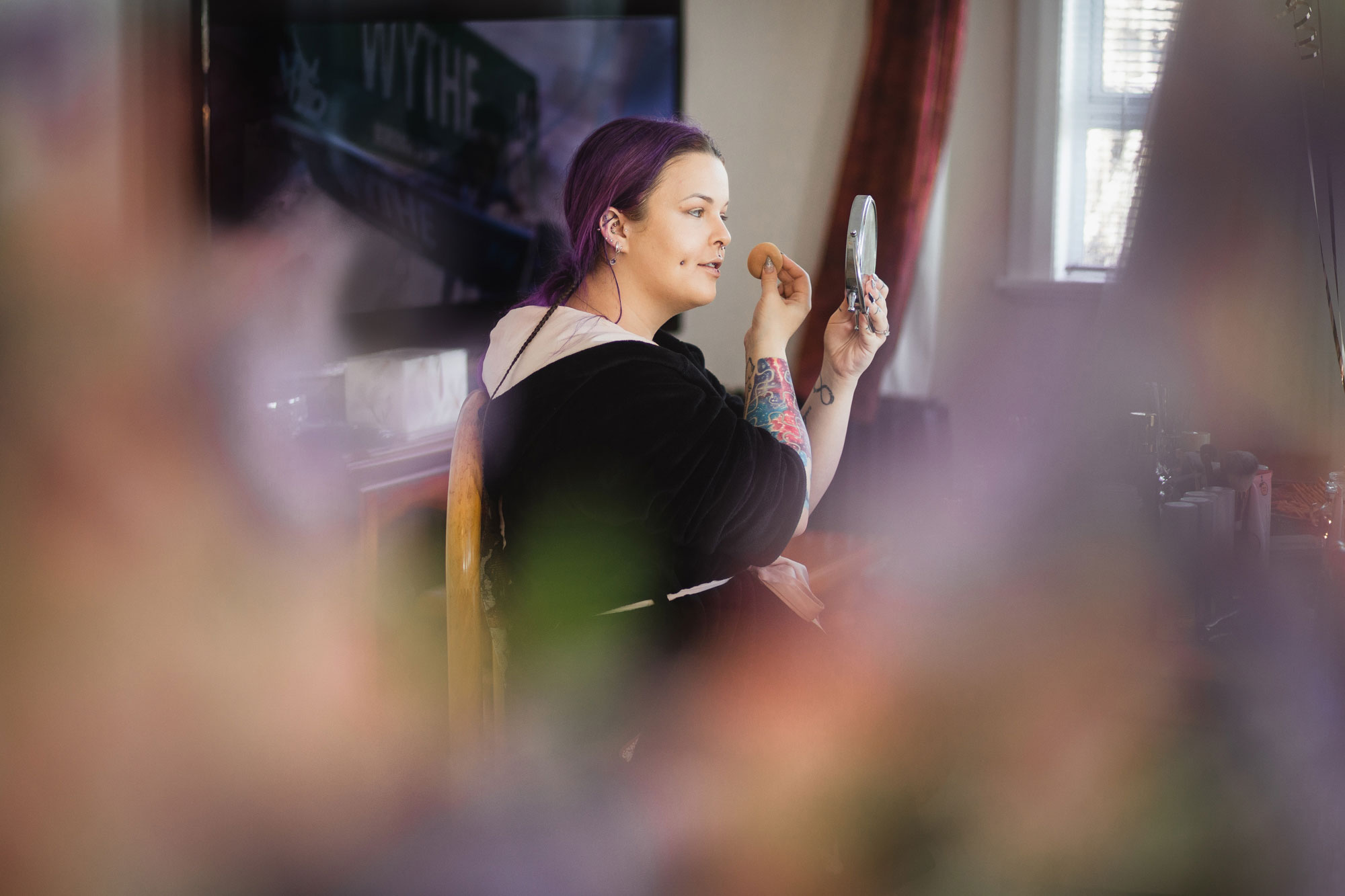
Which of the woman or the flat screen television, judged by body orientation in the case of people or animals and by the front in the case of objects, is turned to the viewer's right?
the woman

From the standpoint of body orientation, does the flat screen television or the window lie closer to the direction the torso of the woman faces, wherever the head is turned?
the window

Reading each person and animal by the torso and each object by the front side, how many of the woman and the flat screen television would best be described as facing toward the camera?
1

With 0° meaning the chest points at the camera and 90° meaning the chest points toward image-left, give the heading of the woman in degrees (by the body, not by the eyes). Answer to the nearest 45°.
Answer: approximately 270°

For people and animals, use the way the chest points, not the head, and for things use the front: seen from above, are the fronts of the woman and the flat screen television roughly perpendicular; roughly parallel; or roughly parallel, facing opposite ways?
roughly perpendicular

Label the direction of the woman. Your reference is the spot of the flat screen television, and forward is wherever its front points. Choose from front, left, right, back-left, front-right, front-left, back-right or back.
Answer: front

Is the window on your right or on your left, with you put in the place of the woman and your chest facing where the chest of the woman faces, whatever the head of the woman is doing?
on your left

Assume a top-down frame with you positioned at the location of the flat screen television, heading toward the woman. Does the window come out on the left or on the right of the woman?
left

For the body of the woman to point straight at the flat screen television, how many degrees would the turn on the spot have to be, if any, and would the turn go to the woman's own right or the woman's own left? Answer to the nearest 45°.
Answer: approximately 90° to the woman's own left

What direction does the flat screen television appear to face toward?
toward the camera

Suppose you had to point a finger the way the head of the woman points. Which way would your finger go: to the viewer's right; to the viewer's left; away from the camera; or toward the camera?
to the viewer's right
